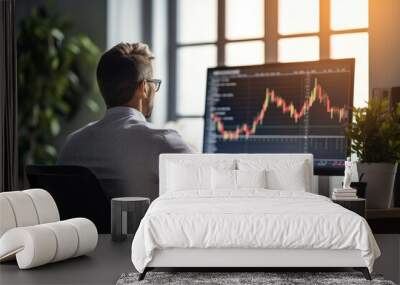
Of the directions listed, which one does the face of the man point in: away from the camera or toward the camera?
away from the camera

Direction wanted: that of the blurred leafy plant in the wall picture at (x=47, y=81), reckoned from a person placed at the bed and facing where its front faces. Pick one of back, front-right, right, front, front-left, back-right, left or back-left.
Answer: back-right

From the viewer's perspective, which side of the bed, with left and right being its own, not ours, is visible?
front

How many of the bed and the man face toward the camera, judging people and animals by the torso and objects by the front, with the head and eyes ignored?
1

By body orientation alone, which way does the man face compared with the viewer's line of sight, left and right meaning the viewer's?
facing away from the viewer and to the right of the viewer
